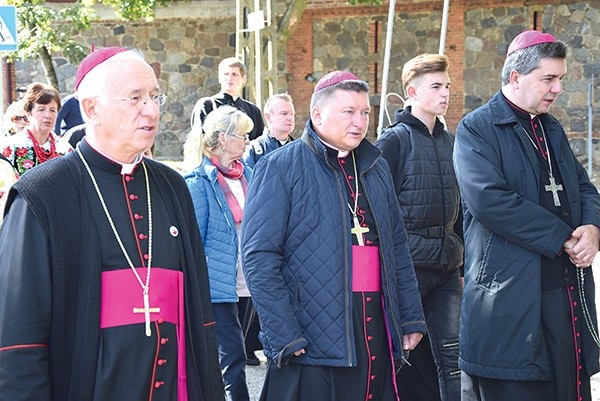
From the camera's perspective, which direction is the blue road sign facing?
toward the camera

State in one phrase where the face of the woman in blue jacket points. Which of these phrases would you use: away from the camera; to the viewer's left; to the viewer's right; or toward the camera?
to the viewer's right

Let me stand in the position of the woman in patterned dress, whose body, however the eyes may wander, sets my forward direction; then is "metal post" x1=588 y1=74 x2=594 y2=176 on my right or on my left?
on my left

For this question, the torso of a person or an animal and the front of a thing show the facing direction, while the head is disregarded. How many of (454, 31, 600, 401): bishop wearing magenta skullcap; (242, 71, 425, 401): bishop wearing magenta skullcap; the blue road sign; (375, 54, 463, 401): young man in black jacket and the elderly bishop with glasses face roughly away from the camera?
0

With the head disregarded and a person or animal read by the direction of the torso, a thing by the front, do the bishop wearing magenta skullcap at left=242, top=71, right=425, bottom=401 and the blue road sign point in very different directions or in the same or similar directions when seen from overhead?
same or similar directions

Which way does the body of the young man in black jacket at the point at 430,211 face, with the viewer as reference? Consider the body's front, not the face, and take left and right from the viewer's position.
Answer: facing the viewer and to the right of the viewer

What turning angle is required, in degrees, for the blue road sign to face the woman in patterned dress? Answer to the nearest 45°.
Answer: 0° — it already faces them

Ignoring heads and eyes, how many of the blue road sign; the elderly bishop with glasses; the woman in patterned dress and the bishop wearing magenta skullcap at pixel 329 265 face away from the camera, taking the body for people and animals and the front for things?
0

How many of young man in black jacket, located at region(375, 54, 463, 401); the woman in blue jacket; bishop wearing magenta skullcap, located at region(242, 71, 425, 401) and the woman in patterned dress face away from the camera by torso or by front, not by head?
0

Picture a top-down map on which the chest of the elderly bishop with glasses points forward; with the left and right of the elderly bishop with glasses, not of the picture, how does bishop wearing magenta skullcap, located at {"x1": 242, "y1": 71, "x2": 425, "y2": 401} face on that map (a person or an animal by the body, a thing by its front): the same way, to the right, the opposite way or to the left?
the same way

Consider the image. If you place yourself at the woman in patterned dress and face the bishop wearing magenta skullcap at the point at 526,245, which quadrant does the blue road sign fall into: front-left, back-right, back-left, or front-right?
back-left
